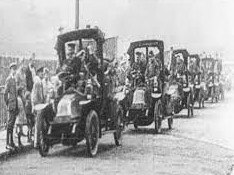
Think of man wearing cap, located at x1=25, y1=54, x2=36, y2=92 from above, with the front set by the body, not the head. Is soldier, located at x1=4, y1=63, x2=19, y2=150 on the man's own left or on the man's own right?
on the man's own right

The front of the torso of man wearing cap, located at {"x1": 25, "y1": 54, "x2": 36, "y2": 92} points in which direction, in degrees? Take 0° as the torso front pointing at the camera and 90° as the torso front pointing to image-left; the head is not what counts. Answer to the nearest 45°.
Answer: approximately 315°

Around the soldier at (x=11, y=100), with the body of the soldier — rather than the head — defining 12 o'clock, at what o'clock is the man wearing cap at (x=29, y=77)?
The man wearing cap is roughly at 8 o'clock from the soldier.

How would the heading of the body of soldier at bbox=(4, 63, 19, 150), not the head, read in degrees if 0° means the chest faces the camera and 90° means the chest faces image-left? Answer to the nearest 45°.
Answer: approximately 315°

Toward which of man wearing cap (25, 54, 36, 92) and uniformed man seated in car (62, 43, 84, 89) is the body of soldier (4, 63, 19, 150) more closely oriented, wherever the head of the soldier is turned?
the uniformed man seated in car
